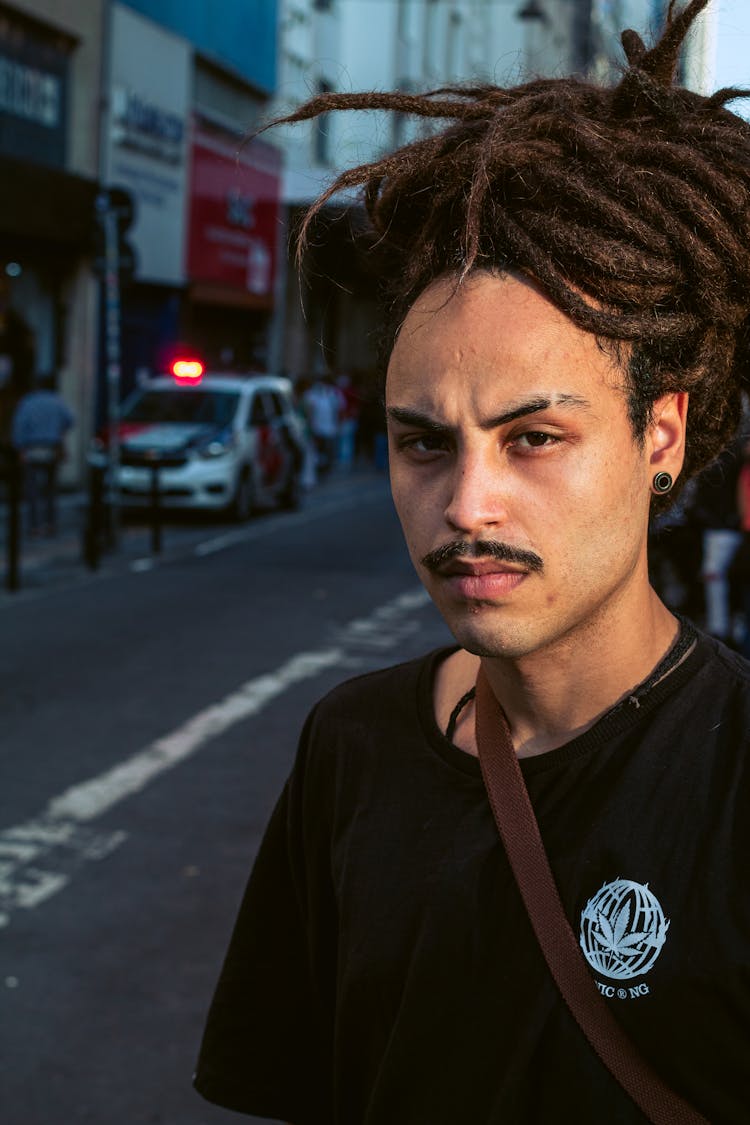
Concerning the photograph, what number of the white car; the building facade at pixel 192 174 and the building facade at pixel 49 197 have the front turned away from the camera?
0

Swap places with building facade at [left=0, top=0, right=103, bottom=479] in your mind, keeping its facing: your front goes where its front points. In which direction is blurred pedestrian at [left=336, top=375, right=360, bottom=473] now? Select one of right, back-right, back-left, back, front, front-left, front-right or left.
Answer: left

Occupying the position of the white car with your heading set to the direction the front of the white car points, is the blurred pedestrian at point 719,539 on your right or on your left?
on your left

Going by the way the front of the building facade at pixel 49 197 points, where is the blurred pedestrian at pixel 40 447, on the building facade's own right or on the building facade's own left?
on the building facade's own right

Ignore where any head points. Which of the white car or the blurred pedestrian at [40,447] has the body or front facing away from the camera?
the blurred pedestrian

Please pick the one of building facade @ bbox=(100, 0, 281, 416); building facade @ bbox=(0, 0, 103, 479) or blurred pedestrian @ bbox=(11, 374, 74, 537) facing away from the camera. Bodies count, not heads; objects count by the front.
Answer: the blurred pedestrian

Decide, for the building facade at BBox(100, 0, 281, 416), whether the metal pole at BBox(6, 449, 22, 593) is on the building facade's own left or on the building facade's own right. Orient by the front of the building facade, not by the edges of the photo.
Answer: on the building facade's own right

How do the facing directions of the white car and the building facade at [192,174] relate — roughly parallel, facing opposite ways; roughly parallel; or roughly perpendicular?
roughly perpendicular

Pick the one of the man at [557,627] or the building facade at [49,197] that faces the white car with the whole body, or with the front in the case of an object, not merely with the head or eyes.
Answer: the building facade

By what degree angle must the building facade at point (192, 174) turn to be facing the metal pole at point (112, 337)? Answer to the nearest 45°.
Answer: approximately 45° to its right

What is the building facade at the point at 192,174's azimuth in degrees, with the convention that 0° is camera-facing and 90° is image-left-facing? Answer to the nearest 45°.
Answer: approximately 315°

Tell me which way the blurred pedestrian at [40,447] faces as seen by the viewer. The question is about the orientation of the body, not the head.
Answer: away from the camera

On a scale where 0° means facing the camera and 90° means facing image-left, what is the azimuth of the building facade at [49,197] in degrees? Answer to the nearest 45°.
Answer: approximately 315°

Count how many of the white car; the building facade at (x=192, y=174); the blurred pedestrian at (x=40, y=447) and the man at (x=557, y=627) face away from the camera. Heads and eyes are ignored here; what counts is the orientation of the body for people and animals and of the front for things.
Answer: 1

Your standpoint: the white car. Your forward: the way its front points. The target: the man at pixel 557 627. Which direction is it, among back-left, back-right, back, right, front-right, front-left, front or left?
front-left
